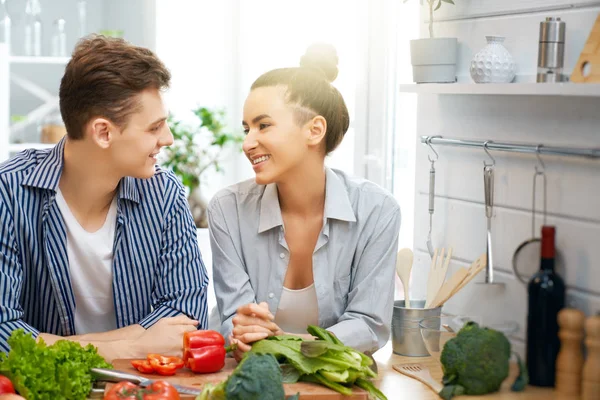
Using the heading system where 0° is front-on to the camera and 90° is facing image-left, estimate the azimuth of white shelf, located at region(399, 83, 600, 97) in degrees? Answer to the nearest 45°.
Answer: approximately 45°

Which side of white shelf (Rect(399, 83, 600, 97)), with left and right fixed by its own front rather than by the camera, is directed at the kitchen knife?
front

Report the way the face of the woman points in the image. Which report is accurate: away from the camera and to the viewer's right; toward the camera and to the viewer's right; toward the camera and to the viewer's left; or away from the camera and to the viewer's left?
toward the camera and to the viewer's left

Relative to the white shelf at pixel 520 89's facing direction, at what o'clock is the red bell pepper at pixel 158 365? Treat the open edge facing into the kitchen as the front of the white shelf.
The red bell pepper is roughly at 1 o'clock from the white shelf.

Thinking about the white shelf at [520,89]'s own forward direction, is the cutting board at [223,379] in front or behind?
in front
